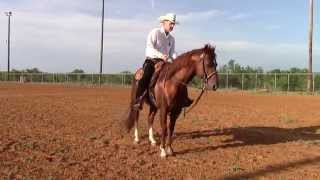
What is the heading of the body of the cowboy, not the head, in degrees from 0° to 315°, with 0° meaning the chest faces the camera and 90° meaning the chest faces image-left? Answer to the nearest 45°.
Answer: approximately 315°

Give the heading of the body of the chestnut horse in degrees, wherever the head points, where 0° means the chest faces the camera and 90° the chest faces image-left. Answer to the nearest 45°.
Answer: approximately 315°
